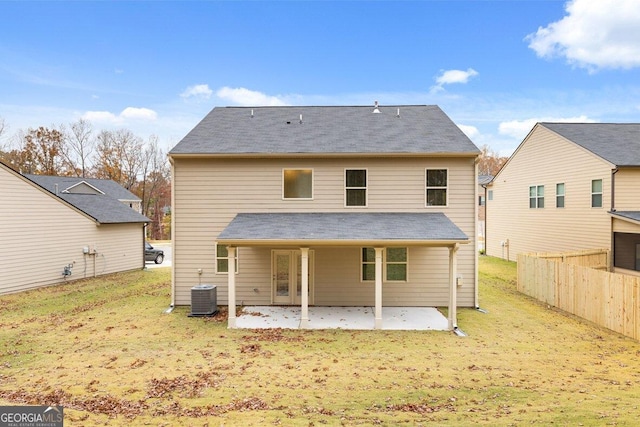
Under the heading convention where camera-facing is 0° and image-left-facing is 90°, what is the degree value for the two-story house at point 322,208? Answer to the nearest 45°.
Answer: approximately 180°

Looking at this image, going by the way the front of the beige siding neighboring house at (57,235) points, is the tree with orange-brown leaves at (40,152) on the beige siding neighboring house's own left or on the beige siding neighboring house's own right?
on the beige siding neighboring house's own left

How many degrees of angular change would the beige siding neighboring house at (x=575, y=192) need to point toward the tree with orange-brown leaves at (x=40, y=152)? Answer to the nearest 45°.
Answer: approximately 45° to its left

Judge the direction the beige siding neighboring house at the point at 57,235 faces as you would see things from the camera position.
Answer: facing away from the viewer and to the right of the viewer

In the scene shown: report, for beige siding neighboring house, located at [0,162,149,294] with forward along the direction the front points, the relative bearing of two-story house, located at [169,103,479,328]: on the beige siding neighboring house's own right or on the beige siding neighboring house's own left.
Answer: on the beige siding neighboring house's own right

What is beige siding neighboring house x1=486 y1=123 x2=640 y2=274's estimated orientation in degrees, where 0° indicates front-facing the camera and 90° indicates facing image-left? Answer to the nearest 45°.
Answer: approximately 135°

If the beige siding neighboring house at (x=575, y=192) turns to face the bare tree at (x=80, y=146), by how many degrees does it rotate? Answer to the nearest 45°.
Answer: approximately 45° to its left

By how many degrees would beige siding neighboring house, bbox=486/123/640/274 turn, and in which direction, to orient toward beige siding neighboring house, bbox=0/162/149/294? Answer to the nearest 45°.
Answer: approximately 90° to its left

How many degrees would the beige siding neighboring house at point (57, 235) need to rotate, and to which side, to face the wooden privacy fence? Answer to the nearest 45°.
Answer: approximately 90° to its right
